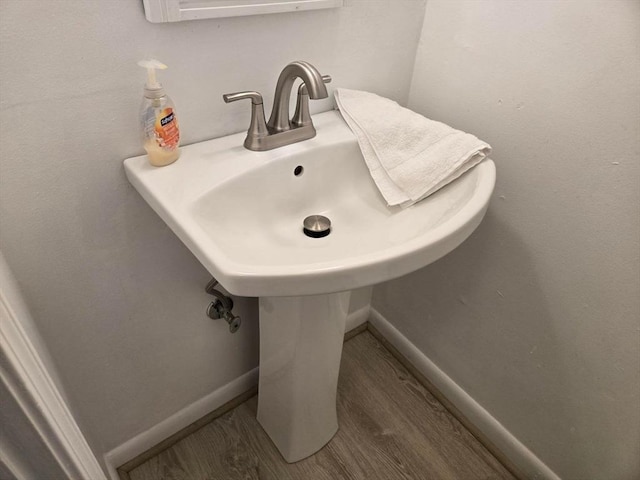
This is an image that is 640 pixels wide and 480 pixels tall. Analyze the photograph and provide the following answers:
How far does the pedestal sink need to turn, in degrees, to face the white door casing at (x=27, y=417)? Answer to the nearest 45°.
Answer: approximately 90° to its right

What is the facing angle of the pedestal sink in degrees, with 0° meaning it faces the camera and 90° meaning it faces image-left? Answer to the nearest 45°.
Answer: approximately 315°

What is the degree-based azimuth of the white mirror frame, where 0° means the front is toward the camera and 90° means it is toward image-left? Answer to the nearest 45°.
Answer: approximately 315°

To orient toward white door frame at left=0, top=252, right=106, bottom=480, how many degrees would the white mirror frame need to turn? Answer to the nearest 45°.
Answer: approximately 45° to its right
